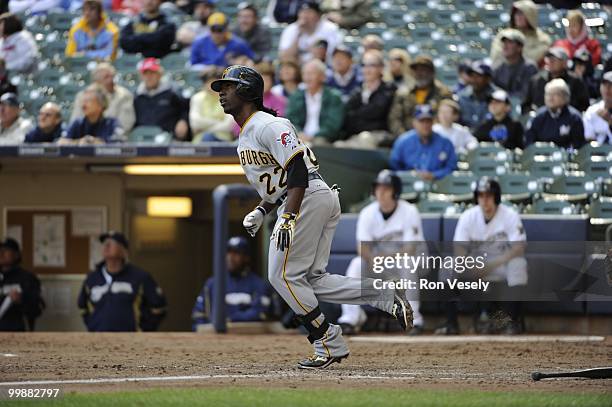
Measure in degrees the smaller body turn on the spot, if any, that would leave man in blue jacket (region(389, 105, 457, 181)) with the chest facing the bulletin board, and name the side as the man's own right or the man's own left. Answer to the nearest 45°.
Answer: approximately 90° to the man's own right

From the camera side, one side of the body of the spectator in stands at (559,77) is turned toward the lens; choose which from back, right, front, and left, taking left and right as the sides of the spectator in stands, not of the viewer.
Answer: front

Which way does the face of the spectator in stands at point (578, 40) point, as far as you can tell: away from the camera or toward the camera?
toward the camera

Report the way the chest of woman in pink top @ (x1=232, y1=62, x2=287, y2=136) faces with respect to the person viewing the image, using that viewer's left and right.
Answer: facing the viewer and to the left of the viewer

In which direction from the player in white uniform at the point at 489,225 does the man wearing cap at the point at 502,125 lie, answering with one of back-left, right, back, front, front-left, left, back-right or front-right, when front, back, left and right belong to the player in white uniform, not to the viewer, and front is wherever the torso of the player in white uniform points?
back

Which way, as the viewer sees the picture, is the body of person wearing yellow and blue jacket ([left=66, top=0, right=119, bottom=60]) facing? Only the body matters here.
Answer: toward the camera

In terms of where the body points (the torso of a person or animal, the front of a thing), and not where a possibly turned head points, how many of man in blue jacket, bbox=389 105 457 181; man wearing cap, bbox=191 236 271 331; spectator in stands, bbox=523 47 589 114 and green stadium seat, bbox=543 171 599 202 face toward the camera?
4

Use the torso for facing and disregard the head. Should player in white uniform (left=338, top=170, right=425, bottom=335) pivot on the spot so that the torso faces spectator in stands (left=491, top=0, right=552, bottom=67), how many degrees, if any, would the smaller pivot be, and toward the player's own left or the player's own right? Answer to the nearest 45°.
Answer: approximately 135° to the player's own left

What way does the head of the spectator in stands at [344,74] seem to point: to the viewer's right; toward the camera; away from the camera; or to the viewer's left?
toward the camera

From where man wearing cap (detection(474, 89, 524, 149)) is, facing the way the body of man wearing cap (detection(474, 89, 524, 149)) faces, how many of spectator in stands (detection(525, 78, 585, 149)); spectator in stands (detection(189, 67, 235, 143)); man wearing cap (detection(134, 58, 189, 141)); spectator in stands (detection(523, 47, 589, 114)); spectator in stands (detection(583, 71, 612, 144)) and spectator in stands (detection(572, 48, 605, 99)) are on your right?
2

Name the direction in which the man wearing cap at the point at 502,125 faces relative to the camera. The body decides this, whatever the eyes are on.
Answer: toward the camera

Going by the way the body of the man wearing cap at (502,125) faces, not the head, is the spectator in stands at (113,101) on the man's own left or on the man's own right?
on the man's own right
